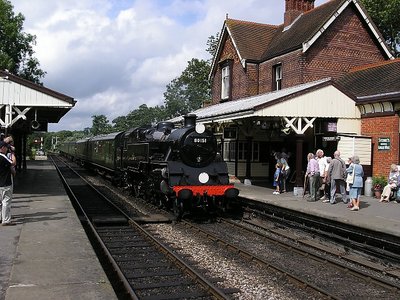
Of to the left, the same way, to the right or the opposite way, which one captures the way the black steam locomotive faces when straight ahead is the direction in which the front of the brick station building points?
to the left

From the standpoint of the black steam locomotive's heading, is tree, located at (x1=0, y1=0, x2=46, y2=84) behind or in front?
behind

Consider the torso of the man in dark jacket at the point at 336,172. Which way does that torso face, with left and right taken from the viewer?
facing away from the viewer and to the left of the viewer

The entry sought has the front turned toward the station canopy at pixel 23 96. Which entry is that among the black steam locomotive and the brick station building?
the brick station building

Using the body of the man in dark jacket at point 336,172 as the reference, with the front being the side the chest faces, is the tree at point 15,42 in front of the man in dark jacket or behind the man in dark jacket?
in front

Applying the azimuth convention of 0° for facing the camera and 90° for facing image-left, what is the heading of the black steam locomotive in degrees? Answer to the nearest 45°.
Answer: approximately 315°

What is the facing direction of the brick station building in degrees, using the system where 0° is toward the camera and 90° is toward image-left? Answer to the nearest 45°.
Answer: approximately 45°

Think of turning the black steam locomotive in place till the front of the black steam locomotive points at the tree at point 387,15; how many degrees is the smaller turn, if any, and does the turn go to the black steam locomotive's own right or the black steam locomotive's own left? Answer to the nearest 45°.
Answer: approximately 90° to the black steam locomotive's own left

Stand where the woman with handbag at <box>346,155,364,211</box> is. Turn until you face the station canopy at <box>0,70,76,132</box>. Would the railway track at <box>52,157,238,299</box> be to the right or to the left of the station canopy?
left
